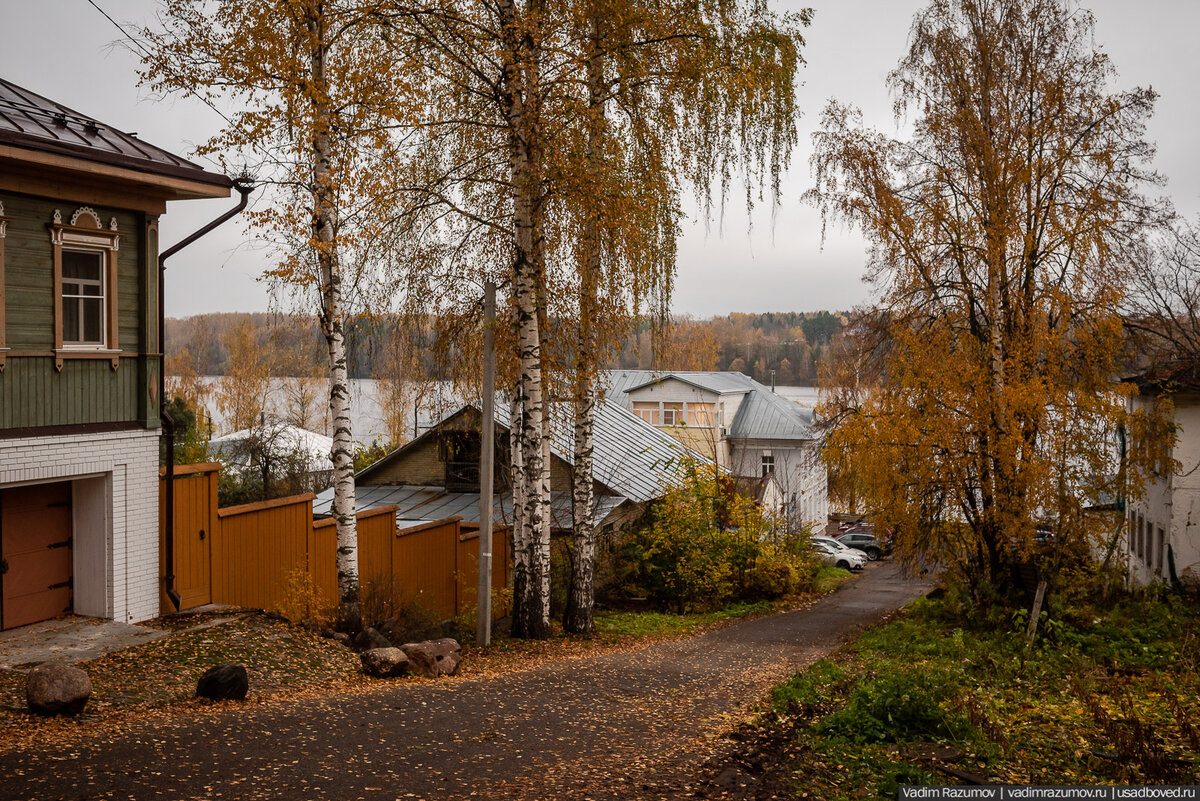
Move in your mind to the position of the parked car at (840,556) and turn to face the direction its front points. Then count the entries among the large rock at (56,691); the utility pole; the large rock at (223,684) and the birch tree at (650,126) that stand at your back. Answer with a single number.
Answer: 0

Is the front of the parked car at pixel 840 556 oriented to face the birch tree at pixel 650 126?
no

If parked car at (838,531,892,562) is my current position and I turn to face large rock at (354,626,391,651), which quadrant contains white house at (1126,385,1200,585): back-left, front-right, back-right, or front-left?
front-left

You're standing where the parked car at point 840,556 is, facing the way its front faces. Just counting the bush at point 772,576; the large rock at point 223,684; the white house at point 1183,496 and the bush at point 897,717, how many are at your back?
0

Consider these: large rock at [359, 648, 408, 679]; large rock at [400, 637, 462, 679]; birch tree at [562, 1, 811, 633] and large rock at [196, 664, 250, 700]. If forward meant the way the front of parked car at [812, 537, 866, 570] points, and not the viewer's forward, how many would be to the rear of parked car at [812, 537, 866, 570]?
0

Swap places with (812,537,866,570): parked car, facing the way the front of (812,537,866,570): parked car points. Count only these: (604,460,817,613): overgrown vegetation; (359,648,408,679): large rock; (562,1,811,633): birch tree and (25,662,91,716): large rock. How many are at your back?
0

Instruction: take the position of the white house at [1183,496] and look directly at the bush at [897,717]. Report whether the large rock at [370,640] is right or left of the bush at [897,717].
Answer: right

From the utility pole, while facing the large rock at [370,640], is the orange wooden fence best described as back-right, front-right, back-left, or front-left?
front-right

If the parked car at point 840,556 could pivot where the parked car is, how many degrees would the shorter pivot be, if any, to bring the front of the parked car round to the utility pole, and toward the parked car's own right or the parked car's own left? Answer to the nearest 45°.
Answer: approximately 45° to the parked car's own right

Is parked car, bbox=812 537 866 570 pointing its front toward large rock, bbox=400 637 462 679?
no
